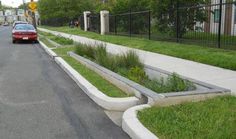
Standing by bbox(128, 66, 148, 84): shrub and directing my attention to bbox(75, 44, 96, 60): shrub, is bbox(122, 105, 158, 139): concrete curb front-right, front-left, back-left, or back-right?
back-left

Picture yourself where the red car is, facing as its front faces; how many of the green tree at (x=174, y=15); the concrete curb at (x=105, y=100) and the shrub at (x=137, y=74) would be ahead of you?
0

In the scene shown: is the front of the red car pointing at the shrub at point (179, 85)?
no

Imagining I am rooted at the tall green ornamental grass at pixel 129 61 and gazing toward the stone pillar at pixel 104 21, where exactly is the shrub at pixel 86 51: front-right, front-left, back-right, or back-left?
front-left

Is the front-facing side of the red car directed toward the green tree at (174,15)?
no

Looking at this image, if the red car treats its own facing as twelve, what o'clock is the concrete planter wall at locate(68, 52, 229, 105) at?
The concrete planter wall is roughly at 6 o'clock from the red car.

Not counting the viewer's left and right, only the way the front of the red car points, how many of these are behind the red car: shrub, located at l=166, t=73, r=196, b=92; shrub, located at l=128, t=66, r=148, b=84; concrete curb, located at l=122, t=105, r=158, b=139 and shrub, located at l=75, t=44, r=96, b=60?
4

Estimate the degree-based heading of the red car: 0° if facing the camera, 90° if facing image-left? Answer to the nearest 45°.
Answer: approximately 180°

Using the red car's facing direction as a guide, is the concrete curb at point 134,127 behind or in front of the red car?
behind

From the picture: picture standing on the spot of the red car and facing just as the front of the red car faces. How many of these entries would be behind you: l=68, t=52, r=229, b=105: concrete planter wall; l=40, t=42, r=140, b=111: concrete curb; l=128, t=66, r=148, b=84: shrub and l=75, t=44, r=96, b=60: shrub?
4

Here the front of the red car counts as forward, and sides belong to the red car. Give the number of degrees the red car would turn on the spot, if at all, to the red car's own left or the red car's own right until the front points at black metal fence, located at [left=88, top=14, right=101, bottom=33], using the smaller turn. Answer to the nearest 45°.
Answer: approximately 45° to the red car's own right

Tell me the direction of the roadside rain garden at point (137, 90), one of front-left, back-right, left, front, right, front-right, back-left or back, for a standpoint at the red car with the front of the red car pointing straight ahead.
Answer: back

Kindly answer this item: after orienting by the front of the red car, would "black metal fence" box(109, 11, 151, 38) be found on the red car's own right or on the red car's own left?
on the red car's own right

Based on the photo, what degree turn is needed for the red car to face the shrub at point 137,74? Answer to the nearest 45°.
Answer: approximately 180°
